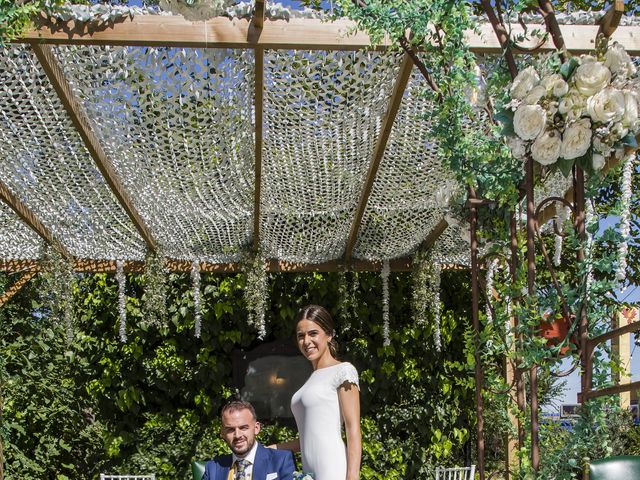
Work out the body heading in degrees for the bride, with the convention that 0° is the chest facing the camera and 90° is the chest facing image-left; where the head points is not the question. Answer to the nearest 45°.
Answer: approximately 45°

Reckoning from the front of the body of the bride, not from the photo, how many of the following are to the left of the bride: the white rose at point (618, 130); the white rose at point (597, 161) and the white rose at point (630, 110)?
3

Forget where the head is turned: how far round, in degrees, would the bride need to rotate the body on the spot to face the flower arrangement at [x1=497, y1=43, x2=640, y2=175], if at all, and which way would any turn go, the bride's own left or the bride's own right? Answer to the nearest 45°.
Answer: approximately 90° to the bride's own left

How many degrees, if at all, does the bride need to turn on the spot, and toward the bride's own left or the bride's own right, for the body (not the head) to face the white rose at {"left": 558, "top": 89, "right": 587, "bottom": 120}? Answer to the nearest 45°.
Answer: approximately 90° to the bride's own left

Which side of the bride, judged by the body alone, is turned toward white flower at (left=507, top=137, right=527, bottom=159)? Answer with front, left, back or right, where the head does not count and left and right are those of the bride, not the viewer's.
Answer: left

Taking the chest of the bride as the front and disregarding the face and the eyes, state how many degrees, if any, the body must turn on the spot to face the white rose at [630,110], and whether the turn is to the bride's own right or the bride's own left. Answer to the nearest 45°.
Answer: approximately 90° to the bride's own left

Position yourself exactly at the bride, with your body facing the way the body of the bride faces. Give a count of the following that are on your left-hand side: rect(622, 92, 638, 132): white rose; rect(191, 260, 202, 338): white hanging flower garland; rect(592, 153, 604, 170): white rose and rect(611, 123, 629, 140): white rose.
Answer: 3

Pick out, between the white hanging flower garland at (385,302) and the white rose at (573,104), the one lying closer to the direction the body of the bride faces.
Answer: the white rose

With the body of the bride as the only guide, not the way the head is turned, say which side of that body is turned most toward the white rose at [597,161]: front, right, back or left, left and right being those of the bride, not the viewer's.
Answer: left
